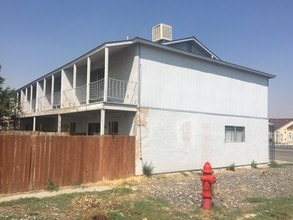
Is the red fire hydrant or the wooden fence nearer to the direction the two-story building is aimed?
the wooden fence

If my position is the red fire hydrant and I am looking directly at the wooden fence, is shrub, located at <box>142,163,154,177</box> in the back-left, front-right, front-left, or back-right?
front-right

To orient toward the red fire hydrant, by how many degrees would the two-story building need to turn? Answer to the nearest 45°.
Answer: approximately 45° to its left

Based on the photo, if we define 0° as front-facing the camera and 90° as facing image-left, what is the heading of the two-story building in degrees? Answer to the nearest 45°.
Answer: approximately 45°

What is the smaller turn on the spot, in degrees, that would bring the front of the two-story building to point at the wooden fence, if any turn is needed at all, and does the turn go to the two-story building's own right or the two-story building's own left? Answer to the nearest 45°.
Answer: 0° — it already faces it
